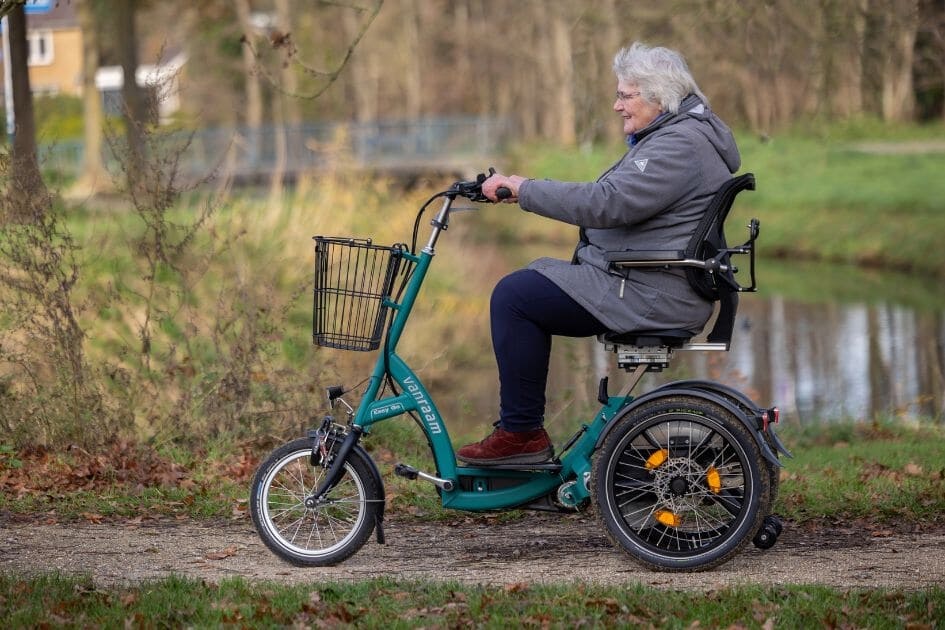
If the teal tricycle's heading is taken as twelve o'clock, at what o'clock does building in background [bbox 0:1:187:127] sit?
The building in background is roughly at 2 o'clock from the teal tricycle.

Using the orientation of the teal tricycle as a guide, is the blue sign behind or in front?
in front

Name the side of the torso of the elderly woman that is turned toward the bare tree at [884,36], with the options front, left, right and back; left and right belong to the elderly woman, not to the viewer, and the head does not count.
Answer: right

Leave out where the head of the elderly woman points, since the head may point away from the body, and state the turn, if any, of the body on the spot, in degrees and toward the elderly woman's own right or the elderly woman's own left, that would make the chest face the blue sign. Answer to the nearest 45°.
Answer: approximately 45° to the elderly woman's own right

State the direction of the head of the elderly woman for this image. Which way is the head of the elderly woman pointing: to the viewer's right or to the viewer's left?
to the viewer's left

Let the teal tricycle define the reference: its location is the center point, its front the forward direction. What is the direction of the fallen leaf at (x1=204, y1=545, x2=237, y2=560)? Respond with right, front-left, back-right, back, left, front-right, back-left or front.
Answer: front

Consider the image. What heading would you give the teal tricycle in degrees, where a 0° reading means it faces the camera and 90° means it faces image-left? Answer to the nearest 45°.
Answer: approximately 90°

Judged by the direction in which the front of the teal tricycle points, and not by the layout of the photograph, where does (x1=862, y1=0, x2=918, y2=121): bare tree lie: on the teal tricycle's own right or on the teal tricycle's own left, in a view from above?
on the teal tricycle's own right

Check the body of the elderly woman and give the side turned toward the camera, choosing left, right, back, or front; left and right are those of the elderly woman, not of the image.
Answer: left
